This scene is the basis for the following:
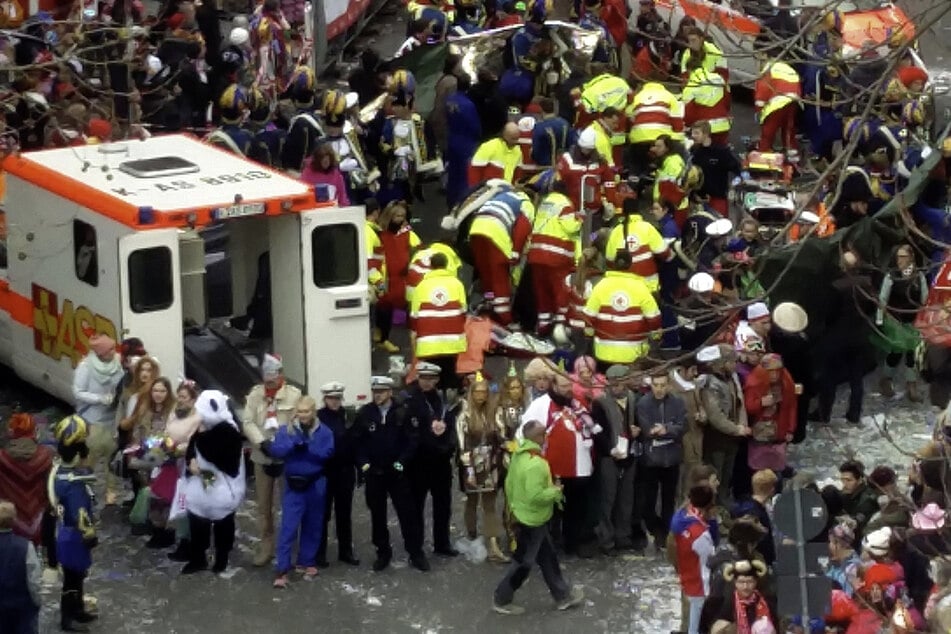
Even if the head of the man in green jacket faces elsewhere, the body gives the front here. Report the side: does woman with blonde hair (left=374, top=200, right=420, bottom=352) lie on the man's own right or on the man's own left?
on the man's own left

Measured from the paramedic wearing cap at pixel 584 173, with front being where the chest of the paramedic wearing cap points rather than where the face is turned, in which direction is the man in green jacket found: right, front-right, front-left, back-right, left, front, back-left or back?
front

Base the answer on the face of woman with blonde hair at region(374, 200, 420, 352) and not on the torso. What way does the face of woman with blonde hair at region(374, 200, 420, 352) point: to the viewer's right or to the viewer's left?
to the viewer's right

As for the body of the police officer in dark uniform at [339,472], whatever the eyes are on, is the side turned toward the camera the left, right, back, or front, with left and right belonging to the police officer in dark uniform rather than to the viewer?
front

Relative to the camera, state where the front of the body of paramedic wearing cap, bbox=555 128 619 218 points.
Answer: toward the camera

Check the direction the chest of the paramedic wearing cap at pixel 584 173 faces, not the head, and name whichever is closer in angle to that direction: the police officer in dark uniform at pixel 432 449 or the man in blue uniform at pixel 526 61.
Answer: the police officer in dark uniform

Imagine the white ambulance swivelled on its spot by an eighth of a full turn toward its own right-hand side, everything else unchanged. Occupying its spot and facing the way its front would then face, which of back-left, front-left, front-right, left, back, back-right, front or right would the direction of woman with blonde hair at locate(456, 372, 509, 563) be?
back-right

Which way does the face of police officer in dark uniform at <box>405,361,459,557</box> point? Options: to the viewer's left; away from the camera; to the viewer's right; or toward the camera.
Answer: toward the camera

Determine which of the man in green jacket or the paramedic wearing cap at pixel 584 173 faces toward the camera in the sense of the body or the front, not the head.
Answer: the paramedic wearing cap

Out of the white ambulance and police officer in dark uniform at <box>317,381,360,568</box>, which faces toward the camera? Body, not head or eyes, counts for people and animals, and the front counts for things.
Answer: the police officer in dark uniform

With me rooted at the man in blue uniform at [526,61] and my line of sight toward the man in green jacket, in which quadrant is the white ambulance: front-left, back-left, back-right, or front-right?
front-right

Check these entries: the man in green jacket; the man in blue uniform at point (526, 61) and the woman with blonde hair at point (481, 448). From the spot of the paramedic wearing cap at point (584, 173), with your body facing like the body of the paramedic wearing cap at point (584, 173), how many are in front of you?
2
